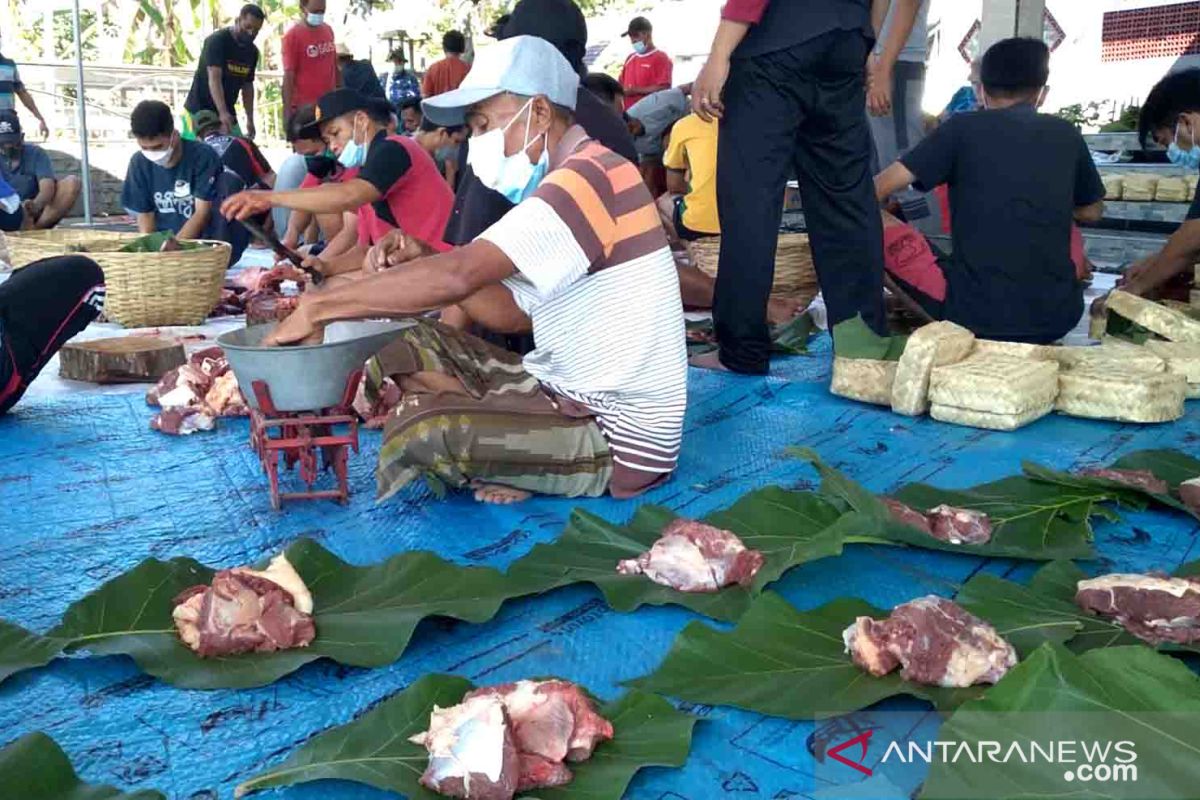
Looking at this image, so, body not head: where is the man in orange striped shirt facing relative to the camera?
to the viewer's left

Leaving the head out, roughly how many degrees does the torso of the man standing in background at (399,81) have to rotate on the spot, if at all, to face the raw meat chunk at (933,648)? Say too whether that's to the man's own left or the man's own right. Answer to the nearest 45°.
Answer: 0° — they already face it

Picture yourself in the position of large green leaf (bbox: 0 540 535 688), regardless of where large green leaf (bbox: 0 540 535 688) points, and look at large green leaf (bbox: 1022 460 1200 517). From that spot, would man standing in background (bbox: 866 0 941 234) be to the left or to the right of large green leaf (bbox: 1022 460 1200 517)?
left

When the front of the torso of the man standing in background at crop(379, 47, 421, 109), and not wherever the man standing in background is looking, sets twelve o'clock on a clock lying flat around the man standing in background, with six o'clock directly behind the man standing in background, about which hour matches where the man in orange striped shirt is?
The man in orange striped shirt is roughly at 12 o'clock from the man standing in background.

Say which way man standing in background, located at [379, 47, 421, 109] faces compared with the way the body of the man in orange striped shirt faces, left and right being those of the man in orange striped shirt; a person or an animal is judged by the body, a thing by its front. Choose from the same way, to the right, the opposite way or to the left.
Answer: to the left

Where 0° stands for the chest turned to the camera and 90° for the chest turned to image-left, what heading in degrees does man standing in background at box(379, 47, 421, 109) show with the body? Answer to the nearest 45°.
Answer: approximately 0°
